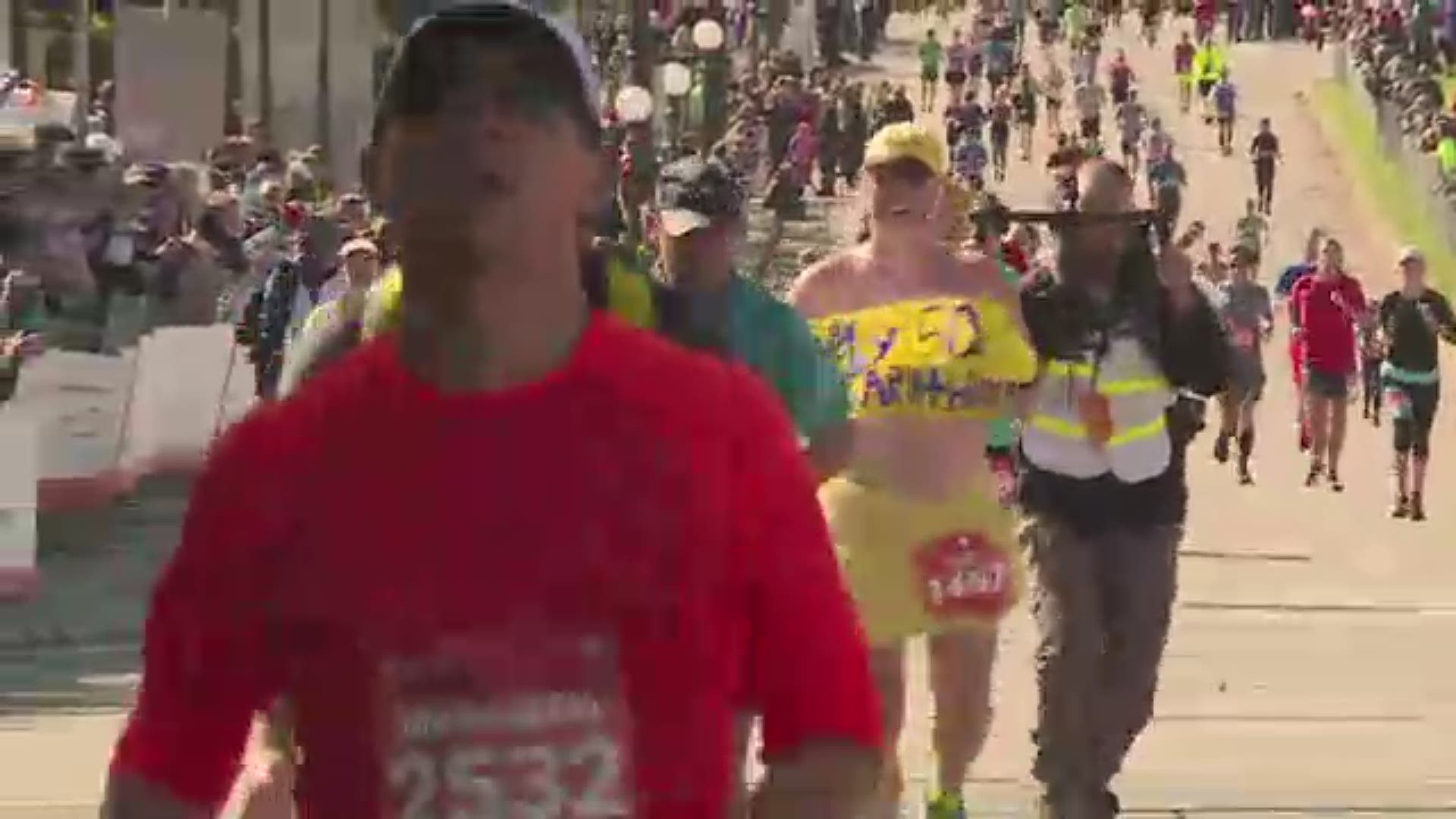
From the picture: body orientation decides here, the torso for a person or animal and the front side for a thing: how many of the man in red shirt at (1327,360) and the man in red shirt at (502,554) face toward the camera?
2

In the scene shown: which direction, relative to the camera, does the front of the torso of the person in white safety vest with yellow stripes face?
toward the camera

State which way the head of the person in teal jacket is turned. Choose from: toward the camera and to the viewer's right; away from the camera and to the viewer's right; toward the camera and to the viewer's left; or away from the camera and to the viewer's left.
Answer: toward the camera and to the viewer's left

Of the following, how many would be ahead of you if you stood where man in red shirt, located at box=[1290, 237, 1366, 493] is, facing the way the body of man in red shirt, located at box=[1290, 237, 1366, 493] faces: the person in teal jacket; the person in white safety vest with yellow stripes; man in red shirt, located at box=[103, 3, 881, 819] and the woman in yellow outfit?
4

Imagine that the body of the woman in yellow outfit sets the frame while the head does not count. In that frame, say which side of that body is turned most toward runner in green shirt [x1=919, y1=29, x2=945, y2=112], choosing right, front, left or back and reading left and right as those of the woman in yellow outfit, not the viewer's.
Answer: back

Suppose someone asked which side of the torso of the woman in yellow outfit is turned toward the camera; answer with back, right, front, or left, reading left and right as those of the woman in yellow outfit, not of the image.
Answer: front

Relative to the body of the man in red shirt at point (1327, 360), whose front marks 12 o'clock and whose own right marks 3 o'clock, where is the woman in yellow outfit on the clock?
The woman in yellow outfit is roughly at 12 o'clock from the man in red shirt.

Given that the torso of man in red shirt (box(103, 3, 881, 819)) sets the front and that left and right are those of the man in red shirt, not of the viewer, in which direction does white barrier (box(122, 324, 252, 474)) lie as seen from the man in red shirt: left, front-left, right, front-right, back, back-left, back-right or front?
back

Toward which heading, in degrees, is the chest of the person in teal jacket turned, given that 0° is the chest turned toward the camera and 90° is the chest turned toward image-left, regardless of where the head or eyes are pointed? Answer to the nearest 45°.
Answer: approximately 45°

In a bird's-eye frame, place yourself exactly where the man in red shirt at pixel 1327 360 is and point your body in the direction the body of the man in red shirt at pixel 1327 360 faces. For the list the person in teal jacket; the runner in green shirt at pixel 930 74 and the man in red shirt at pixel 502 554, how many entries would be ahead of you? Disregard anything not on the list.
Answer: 2

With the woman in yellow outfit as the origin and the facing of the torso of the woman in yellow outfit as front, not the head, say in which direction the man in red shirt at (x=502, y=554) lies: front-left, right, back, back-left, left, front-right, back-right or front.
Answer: front
